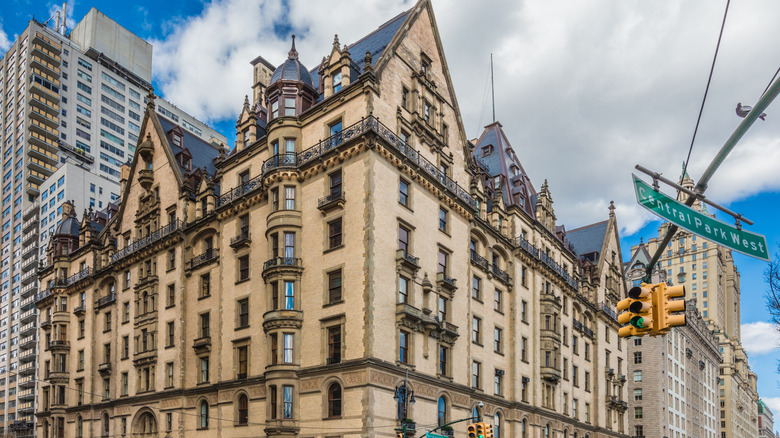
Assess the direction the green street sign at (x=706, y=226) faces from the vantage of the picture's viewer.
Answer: facing the viewer and to the right of the viewer

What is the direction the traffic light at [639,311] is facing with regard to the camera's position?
facing the viewer and to the left of the viewer

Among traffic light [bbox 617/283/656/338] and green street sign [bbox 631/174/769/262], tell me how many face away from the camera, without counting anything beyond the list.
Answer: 0
